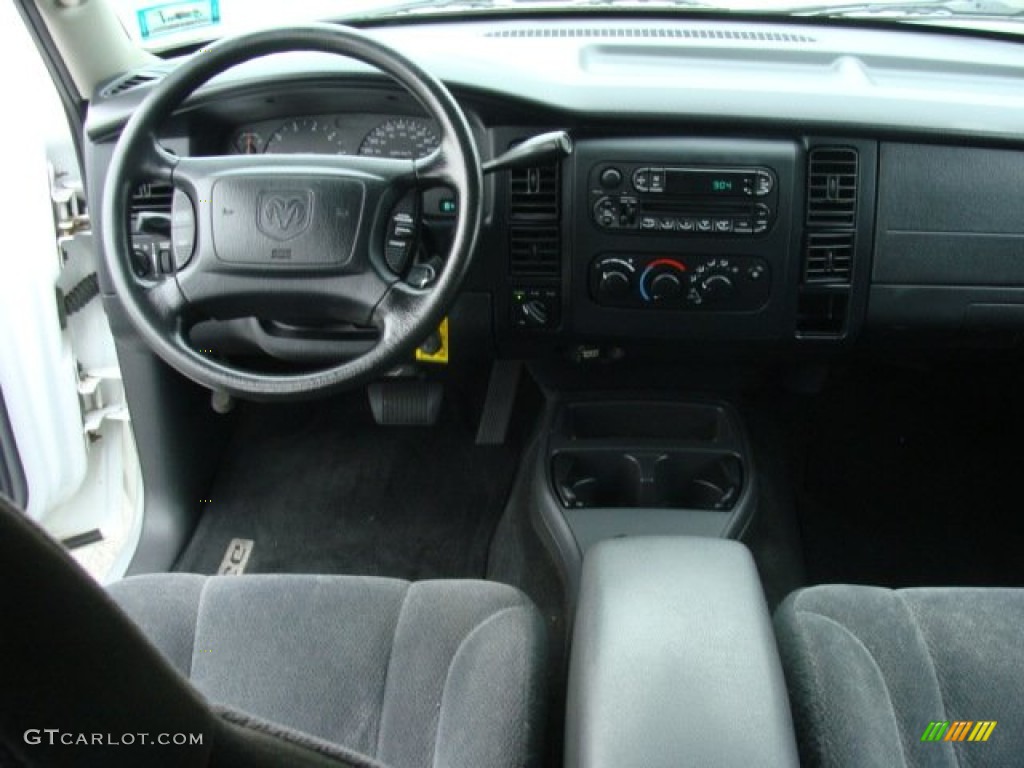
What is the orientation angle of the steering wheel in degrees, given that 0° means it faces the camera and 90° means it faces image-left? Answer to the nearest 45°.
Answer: approximately 0°

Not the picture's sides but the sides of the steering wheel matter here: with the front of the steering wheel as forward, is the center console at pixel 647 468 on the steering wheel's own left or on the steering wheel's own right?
on the steering wheel's own left

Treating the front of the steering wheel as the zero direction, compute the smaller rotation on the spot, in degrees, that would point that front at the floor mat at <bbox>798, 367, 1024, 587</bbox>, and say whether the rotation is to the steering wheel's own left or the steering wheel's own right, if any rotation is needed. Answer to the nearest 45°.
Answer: approximately 90° to the steering wheel's own left

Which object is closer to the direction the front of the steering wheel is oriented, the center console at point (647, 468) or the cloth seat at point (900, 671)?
the cloth seat

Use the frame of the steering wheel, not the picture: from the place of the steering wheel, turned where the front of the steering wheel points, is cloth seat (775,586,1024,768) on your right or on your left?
on your left
